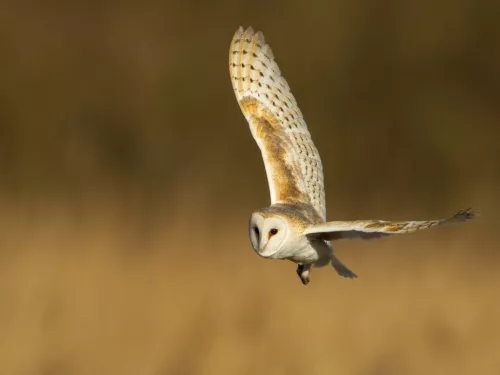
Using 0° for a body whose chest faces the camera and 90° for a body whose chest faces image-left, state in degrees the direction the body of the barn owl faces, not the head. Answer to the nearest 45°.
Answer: approximately 45°
